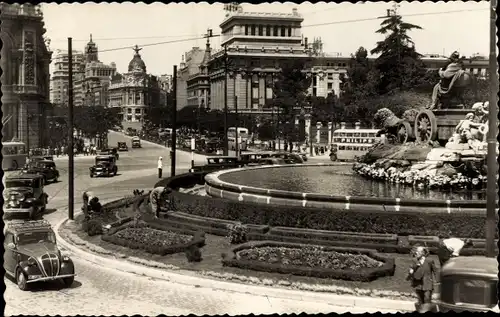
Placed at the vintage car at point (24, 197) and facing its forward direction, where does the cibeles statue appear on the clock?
The cibeles statue is roughly at 8 o'clock from the vintage car.

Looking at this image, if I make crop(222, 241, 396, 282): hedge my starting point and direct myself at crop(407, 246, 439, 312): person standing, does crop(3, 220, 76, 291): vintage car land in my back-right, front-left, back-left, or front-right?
back-right

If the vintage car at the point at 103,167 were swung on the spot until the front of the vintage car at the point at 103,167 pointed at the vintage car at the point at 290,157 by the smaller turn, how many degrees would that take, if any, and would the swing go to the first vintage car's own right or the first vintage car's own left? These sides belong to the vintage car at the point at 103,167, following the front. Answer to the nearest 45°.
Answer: approximately 135° to the first vintage car's own left

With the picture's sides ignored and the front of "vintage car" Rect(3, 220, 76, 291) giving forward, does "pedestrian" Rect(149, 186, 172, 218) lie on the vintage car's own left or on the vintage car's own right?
on the vintage car's own left

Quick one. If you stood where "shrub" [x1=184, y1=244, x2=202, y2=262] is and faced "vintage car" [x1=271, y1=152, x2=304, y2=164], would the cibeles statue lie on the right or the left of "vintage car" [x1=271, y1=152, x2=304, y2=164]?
right

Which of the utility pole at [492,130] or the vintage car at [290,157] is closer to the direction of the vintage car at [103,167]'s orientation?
the utility pole
